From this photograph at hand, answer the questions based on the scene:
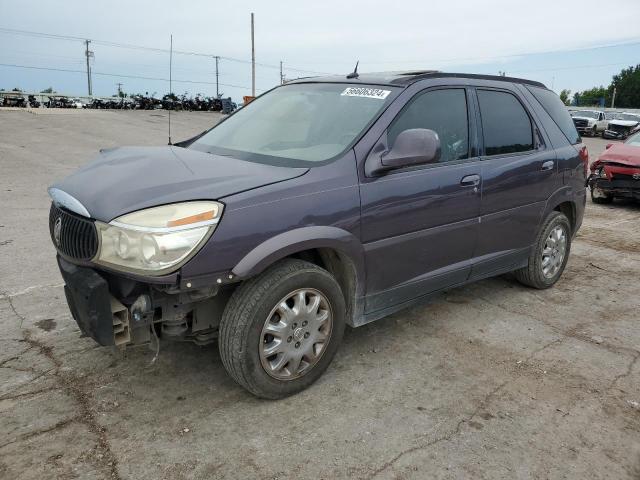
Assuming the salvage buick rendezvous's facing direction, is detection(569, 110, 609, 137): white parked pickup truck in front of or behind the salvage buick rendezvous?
behind

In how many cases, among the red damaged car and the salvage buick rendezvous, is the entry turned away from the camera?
0

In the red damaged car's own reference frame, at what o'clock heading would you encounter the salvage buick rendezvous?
The salvage buick rendezvous is roughly at 11 o'clock from the red damaged car.

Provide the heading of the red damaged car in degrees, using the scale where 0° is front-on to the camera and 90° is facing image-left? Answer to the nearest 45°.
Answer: approximately 45°

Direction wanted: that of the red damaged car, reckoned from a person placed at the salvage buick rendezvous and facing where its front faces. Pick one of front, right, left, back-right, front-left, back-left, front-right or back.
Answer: back

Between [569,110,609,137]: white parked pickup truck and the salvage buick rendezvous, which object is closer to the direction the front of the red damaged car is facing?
the salvage buick rendezvous

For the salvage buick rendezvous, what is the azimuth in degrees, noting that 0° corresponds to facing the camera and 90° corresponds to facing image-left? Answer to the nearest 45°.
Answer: approximately 45°
